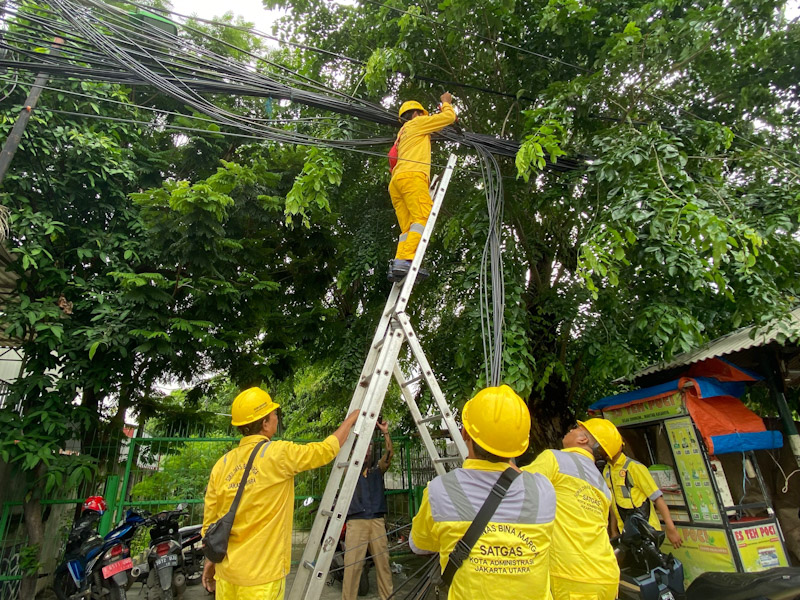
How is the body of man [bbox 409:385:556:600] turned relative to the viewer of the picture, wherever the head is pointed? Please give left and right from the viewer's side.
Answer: facing away from the viewer

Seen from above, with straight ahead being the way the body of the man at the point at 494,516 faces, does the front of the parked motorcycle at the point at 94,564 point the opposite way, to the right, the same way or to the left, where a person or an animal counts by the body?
to the left

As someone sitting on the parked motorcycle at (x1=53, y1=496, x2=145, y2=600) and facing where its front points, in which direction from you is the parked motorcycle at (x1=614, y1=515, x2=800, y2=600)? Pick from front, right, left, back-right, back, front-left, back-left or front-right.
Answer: back

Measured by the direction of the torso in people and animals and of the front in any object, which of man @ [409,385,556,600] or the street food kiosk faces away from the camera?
the man

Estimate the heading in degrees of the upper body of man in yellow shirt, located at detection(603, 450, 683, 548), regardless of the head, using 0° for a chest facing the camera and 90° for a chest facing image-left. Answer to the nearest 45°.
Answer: approximately 45°

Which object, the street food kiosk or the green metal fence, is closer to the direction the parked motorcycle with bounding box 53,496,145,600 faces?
the green metal fence

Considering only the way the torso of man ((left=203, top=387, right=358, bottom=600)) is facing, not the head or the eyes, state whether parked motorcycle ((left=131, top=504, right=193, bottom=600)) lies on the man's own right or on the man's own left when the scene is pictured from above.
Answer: on the man's own left

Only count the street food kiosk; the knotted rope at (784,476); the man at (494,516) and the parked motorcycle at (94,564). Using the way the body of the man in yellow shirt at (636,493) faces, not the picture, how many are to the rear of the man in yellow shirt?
2

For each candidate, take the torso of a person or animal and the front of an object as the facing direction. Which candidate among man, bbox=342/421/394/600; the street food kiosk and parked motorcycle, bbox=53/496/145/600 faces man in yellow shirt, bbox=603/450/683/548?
the street food kiosk

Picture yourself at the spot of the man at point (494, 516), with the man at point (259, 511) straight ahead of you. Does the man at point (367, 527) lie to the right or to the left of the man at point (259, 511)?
right

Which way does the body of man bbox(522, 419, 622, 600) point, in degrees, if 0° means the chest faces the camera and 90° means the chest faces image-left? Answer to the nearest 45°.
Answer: approximately 135°

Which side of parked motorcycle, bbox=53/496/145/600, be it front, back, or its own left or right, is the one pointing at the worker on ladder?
back

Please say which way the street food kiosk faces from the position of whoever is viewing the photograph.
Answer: facing the viewer and to the left of the viewer

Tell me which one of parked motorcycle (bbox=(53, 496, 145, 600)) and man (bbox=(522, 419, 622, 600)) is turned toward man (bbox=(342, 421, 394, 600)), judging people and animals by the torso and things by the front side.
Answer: man (bbox=(522, 419, 622, 600))

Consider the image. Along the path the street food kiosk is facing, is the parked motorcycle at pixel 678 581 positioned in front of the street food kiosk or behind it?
in front
